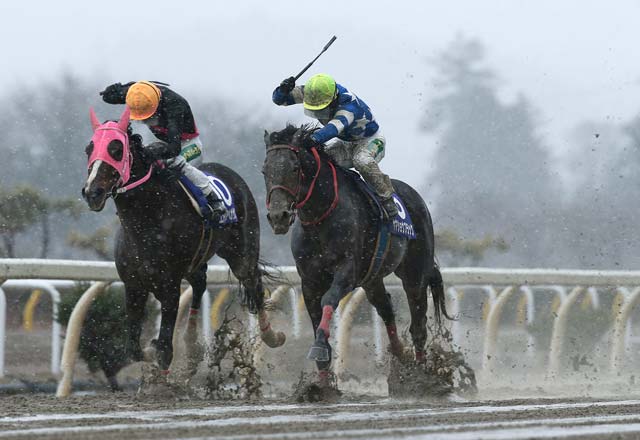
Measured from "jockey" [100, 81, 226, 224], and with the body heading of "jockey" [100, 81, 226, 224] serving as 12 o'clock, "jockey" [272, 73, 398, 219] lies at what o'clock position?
"jockey" [272, 73, 398, 219] is roughly at 8 o'clock from "jockey" [100, 81, 226, 224].

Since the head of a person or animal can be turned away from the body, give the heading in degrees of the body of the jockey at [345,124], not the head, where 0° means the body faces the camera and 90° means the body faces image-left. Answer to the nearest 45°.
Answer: approximately 45°

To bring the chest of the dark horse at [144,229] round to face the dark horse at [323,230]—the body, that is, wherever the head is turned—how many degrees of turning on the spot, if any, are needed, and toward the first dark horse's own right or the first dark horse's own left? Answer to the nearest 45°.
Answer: approximately 135° to the first dark horse's own left

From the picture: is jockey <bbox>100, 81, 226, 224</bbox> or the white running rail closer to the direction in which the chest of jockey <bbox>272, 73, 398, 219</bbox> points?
the jockey

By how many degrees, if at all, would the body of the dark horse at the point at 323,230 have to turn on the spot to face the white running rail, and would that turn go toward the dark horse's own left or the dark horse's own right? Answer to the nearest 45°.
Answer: approximately 180°

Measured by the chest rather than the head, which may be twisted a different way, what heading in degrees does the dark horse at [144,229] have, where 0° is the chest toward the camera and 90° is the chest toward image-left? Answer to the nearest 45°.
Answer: approximately 45°

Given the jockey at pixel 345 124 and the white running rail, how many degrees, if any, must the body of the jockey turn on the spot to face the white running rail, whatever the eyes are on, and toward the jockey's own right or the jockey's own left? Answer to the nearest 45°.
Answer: approximately 180°

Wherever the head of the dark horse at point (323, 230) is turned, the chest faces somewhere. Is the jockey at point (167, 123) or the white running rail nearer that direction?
the jockey

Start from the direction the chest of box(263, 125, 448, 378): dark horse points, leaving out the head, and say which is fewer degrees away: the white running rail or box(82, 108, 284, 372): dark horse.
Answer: the dark horse

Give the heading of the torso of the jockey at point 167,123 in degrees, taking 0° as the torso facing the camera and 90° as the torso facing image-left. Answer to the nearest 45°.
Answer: approximately 45°

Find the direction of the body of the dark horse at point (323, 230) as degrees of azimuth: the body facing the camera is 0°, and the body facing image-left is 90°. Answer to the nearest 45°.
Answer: approximately 45°
